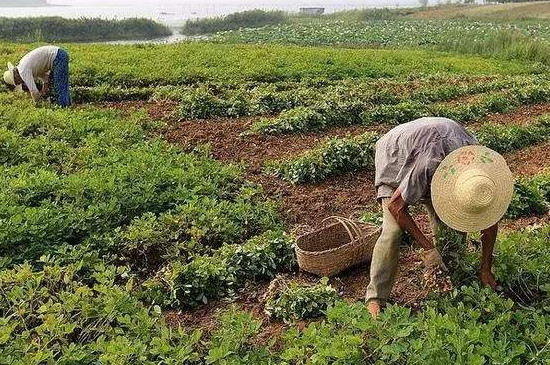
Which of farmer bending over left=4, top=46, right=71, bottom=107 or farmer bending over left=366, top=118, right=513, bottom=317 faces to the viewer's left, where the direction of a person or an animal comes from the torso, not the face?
farmer bending over left=4, top=46, right=71, bottom=107

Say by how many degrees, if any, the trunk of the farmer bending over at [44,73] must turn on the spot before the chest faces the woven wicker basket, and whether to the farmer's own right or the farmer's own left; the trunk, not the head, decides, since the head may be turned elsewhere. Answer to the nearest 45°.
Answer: approximately 90° to the farmer's own left

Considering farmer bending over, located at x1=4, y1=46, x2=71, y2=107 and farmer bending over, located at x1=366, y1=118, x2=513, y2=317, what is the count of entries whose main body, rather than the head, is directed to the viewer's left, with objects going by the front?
1

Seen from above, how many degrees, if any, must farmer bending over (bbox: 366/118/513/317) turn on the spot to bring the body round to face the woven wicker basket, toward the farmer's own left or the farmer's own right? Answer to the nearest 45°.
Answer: approximately 180°

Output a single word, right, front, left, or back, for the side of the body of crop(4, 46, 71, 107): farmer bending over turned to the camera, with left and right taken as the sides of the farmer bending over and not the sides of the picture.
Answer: left
